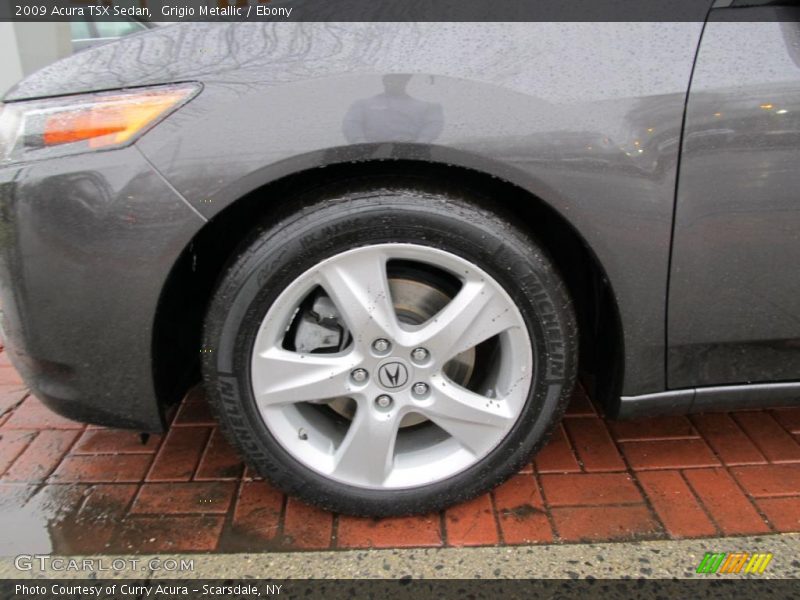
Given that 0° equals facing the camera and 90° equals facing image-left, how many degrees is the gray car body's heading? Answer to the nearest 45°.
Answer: approximately 90°
